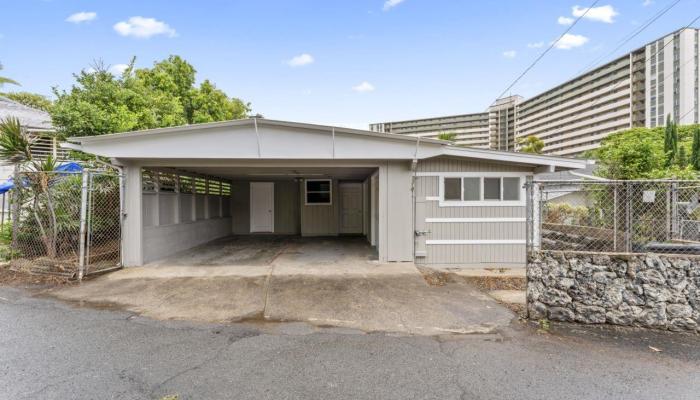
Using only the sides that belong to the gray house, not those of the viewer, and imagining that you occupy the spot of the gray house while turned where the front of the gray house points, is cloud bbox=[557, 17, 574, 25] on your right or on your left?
on your left

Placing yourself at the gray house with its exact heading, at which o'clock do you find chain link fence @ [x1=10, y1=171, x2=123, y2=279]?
The chain link fence is roughly at 3 o'clock from the gray house.

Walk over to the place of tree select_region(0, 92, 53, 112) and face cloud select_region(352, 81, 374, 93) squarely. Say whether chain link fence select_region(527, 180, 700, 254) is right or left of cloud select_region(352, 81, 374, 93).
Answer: right

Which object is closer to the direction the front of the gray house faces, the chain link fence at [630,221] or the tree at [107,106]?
the chain link fence

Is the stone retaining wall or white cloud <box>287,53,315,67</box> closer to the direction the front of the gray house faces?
the stone retaining wall

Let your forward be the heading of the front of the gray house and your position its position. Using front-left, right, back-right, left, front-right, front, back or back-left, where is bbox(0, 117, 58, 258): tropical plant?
right

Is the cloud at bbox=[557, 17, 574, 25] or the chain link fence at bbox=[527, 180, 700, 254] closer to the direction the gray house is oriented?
the chain link fence

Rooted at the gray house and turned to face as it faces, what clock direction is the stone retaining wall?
The stone retaining wall is roughly at 11 o'clock from the gray house.

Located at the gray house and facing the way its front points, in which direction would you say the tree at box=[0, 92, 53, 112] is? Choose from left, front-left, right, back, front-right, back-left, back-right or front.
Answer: back-right

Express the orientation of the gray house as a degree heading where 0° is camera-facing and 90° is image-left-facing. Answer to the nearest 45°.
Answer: approximately 0°
